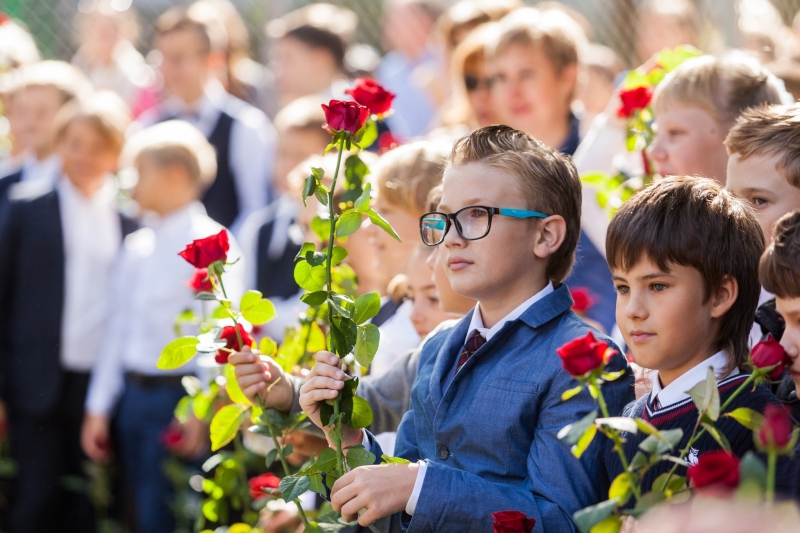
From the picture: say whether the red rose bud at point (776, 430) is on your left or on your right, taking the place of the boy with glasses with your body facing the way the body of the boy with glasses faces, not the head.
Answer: on your left

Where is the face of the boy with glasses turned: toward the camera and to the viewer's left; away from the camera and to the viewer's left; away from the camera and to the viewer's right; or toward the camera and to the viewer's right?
toward the camera and to the viewer's left

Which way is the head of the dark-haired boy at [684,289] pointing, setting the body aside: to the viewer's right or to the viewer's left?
to the viewer's left

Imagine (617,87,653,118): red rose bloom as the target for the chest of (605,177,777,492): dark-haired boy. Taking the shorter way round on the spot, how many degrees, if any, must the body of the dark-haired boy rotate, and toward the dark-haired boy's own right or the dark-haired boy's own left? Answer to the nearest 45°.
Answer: approximately 135° to the dark-haired boy's own right

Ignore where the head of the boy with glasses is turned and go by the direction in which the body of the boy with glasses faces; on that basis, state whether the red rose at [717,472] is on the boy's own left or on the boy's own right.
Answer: on the boy's own left

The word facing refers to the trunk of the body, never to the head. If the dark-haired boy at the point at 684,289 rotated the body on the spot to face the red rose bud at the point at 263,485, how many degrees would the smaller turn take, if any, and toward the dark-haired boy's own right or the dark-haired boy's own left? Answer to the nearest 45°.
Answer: approximately 45° to the dark-haired boy's own right

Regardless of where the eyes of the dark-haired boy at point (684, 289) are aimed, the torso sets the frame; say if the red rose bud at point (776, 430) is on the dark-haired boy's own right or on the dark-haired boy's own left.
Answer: on the dark-haired boy's own left

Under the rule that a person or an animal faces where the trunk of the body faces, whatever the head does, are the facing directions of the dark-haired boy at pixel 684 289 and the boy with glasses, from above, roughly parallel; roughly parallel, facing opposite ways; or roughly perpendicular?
roughly parallel

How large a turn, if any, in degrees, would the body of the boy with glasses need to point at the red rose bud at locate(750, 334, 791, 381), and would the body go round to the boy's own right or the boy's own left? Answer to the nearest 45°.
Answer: approximately 90° to the boy's own left

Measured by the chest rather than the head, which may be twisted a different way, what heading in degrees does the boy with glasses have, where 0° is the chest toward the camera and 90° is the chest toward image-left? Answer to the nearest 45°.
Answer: approximately 45°

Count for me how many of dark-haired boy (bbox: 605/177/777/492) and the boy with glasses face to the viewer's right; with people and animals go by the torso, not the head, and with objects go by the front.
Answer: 0
